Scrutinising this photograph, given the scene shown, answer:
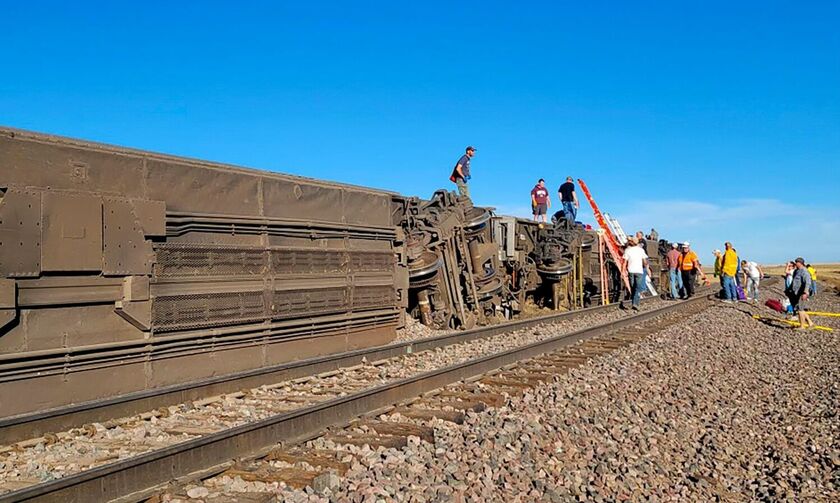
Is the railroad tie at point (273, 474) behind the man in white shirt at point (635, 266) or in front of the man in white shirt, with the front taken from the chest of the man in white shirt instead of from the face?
behind

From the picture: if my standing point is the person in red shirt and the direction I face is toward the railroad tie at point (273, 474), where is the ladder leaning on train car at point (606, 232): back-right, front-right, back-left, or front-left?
back-left

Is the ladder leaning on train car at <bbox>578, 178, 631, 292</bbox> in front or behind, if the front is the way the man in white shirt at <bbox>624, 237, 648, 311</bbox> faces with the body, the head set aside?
in front

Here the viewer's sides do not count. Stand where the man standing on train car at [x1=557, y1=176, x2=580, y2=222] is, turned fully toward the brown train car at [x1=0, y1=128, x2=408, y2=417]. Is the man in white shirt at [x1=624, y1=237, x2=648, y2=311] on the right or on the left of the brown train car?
left
